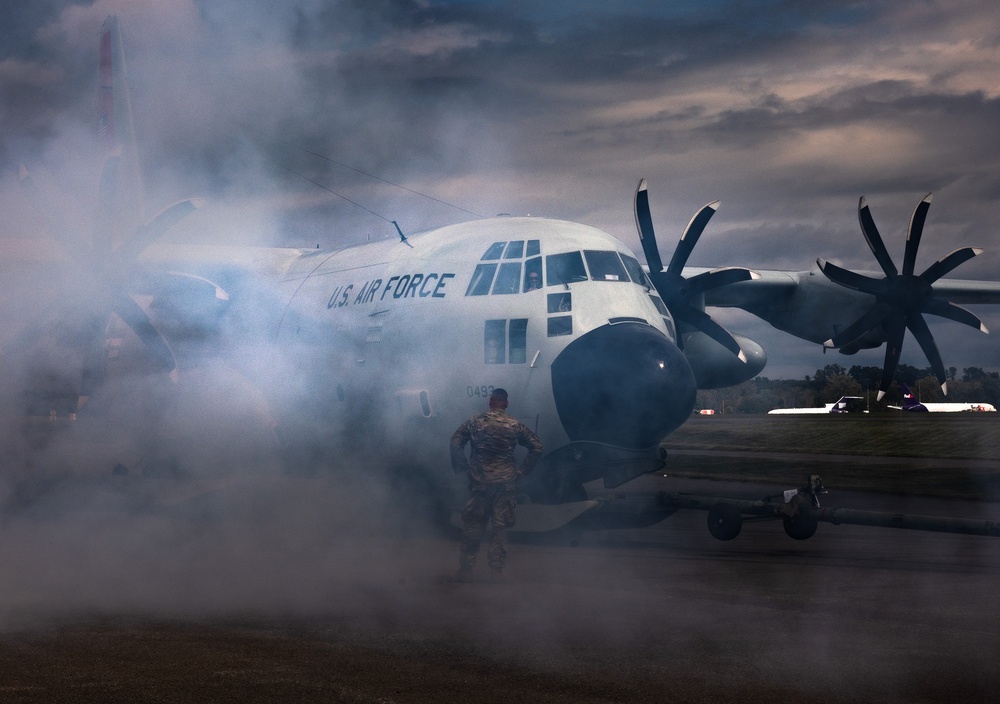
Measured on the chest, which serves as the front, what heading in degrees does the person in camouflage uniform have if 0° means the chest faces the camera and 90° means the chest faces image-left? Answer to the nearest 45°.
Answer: approximately 180°

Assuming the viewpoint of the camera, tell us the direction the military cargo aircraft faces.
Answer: facing the viewer and to the right of the viewer

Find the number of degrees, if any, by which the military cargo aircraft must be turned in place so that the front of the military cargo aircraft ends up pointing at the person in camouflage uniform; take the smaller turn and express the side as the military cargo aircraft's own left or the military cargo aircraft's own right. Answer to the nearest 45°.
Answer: approximately 45° to the military cargo aircraft's own right

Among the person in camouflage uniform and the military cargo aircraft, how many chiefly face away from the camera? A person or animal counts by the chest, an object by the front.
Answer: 1

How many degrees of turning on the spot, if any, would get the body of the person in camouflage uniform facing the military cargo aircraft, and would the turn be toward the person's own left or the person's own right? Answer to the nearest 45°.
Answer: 0° — they already face it

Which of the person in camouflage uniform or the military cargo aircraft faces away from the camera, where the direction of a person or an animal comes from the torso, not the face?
the person in camouflage uniform
